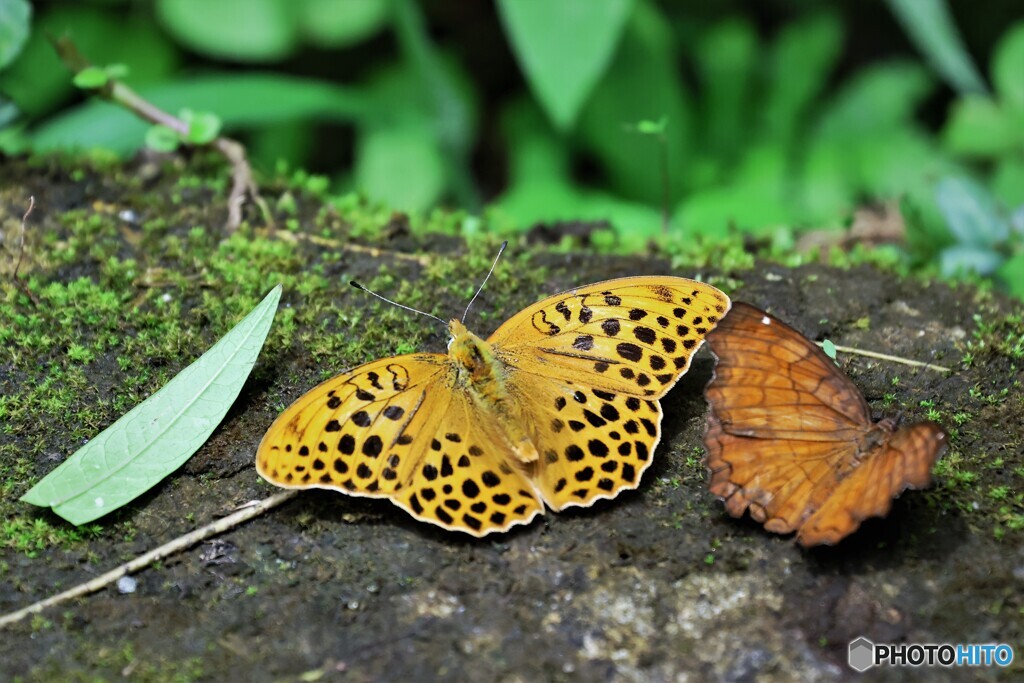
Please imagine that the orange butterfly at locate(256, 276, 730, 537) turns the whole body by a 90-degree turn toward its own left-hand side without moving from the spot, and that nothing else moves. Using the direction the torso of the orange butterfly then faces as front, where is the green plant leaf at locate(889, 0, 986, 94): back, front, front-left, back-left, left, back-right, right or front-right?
back

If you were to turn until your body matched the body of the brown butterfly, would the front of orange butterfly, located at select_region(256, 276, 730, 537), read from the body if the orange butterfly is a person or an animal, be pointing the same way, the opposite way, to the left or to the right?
to the left

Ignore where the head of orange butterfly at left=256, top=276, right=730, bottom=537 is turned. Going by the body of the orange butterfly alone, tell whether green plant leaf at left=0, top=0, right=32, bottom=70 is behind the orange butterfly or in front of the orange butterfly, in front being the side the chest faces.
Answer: in front

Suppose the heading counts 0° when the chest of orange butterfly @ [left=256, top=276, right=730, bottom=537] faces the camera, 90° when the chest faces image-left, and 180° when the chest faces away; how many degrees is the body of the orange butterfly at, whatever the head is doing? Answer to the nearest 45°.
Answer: approximately 135°

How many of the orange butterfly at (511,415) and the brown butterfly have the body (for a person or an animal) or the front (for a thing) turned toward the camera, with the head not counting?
0

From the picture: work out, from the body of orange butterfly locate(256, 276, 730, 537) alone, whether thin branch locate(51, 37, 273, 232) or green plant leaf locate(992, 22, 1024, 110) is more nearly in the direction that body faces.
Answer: the thin branch

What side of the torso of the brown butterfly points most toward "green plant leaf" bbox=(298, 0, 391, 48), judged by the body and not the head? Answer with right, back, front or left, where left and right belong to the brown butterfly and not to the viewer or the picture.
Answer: left

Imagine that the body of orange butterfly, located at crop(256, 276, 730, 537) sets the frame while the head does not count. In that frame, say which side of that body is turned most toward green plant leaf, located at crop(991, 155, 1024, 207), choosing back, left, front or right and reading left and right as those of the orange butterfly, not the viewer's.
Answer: right

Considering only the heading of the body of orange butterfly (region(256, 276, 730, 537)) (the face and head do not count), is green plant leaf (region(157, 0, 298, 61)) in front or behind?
in front

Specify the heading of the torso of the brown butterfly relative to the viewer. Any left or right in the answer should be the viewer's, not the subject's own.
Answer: facing away from the viewer and to the right of the viewer

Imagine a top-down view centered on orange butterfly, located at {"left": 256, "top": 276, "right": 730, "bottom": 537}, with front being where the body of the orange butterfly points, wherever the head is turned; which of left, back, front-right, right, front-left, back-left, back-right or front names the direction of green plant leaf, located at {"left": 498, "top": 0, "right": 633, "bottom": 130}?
front-right

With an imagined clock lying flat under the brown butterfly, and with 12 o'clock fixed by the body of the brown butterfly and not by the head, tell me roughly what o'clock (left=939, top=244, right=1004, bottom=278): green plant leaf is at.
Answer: The green plant leaf is roughly at 11 o'clock from the brown butterfly.

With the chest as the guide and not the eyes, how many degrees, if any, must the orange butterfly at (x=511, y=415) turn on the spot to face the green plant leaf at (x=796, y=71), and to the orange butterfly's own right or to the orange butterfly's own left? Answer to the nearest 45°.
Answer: approximately 90° to the orange butterfly's own right

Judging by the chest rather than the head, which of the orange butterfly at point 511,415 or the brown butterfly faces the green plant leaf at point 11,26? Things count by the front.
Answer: the orange butterfly
